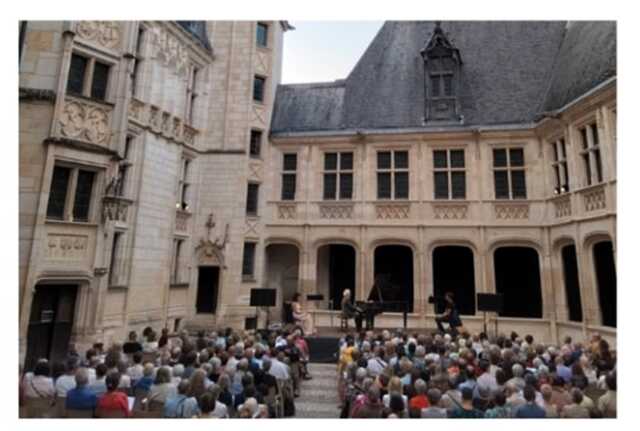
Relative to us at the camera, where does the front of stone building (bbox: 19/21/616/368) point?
facing the viewer

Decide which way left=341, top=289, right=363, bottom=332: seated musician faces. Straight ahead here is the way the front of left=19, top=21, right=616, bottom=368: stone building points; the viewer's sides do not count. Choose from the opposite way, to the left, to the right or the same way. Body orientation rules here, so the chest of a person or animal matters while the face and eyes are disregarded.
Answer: to the left

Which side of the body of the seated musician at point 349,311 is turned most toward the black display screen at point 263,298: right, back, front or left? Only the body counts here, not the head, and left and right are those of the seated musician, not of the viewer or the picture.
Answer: back

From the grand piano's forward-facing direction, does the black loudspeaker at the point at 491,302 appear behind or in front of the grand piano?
behind

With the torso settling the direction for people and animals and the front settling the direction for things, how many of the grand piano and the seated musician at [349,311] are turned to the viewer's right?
1

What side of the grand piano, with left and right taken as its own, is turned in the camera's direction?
left

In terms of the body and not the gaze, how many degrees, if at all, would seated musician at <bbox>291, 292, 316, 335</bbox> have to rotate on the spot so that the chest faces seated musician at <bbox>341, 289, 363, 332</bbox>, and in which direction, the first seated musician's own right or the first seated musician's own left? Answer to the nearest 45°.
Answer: approximately 45° to the first seated musician's own left

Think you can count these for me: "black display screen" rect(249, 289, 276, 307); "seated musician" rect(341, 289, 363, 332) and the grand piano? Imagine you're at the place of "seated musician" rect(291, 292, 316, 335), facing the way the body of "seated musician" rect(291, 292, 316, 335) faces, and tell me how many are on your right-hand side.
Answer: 1

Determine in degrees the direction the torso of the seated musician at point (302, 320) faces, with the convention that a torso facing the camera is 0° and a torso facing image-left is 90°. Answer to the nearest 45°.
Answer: approximately 315°

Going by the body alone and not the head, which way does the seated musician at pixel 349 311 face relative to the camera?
to the viewer's right
